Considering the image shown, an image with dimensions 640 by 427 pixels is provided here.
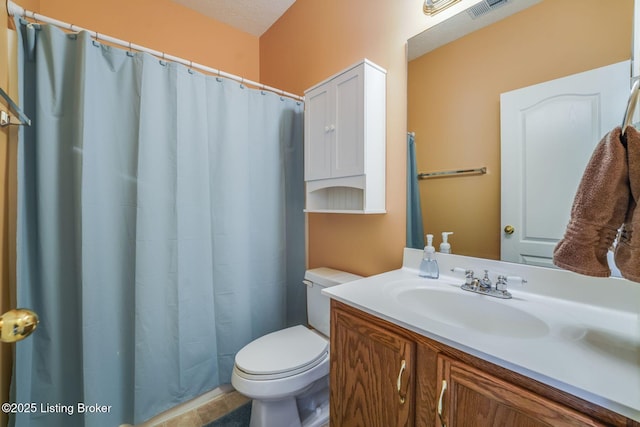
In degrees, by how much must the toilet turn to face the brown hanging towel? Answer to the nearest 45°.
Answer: approximately 90° to its left

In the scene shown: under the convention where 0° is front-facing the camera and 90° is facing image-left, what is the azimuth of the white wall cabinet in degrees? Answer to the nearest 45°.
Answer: approximately 45°

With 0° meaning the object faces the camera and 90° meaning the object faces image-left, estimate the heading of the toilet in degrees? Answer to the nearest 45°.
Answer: approximately 45°

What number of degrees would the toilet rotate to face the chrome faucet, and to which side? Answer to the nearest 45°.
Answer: approximately 90° to its left

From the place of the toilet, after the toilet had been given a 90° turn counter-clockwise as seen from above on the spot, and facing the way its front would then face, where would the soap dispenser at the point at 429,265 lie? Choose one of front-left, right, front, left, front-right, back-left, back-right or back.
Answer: front-left
